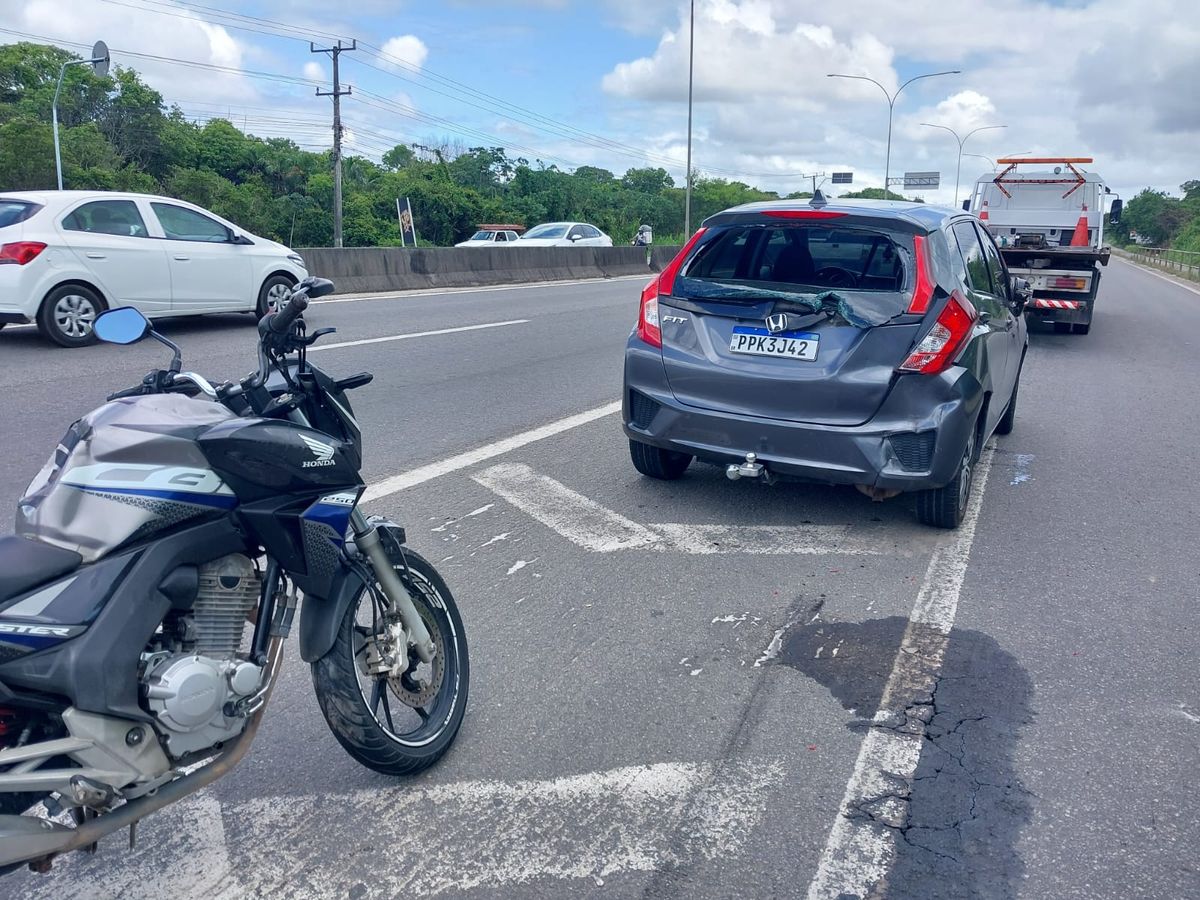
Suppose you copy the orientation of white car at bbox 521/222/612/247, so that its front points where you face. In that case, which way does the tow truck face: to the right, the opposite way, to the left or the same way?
the opposite way

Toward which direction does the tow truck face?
away from the camera

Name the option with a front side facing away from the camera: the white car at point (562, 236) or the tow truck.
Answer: the tow truck

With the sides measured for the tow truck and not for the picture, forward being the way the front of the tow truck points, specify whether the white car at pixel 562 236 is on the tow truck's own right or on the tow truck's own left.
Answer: on the tow truck's own left

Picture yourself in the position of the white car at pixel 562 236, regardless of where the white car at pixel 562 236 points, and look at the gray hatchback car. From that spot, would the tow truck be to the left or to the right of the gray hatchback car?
left

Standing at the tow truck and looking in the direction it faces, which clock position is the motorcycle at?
The motorcycle is roughly at 6 o'clock from the tow truck.

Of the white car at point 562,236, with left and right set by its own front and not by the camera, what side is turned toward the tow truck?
left

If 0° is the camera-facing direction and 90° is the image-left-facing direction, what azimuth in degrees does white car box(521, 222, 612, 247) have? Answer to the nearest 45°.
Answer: approximately 45°

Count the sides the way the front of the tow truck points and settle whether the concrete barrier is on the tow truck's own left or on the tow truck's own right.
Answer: on the tow truck's own left

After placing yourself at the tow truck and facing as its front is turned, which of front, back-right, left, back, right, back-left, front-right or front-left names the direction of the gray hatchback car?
back

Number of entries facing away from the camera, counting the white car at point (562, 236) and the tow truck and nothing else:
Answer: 1
